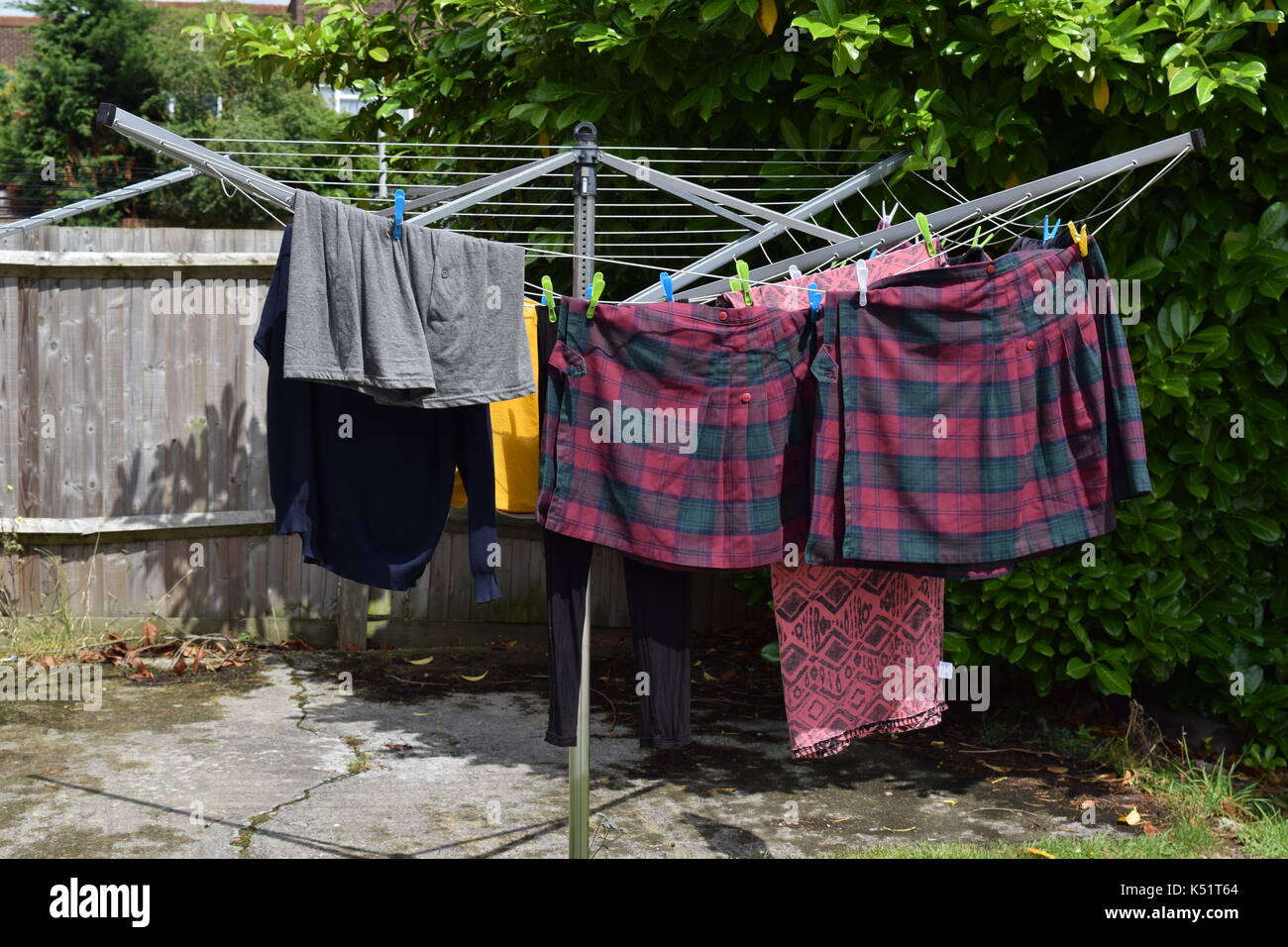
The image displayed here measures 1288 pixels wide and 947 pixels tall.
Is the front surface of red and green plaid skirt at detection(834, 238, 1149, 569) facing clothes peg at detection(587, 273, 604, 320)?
no

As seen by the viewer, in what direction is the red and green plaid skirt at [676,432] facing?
toward the camera

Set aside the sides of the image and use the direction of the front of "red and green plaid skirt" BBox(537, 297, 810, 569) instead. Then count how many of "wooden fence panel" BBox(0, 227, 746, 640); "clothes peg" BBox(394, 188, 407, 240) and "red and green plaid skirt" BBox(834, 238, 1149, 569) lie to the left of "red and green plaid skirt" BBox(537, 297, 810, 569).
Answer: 1

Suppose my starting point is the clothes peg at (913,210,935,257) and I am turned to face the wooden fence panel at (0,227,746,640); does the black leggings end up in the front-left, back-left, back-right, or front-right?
front-left

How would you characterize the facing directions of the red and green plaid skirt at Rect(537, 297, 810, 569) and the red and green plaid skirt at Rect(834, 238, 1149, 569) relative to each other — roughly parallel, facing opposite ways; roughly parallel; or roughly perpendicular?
roughly parallel

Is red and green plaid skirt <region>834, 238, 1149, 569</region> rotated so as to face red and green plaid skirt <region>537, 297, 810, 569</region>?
no

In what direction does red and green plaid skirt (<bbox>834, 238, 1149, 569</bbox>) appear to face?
toward the camera

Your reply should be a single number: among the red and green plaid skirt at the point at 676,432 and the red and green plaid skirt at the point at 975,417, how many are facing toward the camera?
2
